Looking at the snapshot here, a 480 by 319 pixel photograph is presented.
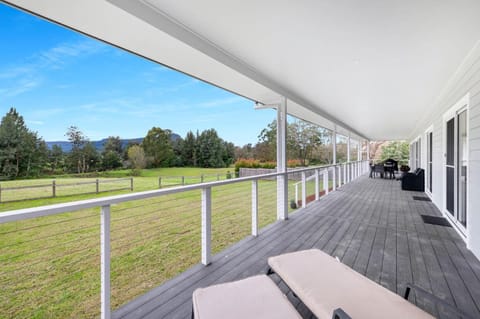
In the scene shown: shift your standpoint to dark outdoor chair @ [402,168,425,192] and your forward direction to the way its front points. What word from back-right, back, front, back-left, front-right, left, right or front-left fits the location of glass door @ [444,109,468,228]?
left

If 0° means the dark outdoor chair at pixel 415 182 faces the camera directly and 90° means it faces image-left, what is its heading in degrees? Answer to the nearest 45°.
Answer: approximately 90°

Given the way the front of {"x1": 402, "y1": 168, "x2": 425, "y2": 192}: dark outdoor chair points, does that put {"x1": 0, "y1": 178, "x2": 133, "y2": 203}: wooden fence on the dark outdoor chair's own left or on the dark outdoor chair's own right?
on the dark outdoor chair's own left

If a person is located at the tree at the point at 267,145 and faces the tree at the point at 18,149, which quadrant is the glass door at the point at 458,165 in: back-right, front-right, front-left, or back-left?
front-left

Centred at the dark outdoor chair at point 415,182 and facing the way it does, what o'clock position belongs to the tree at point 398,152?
The tree is roughly at 3 o'clock from the dark outdoor chair.

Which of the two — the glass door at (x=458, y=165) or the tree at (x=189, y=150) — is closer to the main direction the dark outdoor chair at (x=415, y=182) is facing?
the tree

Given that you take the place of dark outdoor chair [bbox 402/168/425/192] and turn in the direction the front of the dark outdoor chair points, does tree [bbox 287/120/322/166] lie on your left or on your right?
on your right

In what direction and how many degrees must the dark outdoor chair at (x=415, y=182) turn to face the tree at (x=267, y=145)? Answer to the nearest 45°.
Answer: approximately 45° to its right
